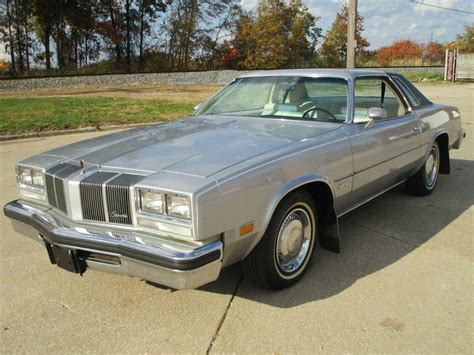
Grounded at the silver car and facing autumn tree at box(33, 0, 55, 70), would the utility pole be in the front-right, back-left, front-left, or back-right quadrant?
front-right

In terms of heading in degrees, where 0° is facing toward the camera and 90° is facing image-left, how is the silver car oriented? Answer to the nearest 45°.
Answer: approximately 45°

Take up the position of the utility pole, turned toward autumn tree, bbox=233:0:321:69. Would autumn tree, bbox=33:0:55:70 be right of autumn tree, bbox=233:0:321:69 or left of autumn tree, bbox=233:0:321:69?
left

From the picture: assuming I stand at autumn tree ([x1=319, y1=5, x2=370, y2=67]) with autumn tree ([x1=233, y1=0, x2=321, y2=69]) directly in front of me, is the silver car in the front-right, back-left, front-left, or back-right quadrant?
front-left

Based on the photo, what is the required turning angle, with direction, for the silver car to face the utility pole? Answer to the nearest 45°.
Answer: approximately 135° to its right

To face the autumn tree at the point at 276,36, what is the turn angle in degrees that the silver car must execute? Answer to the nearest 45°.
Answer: approximately 135° to its right

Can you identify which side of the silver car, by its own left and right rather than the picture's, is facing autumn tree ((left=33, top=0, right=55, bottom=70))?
right

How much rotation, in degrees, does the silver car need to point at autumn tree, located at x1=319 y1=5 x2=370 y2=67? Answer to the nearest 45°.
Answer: approximately 135° to its right

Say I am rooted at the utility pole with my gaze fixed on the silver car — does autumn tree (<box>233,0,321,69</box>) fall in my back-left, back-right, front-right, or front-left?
back-right
